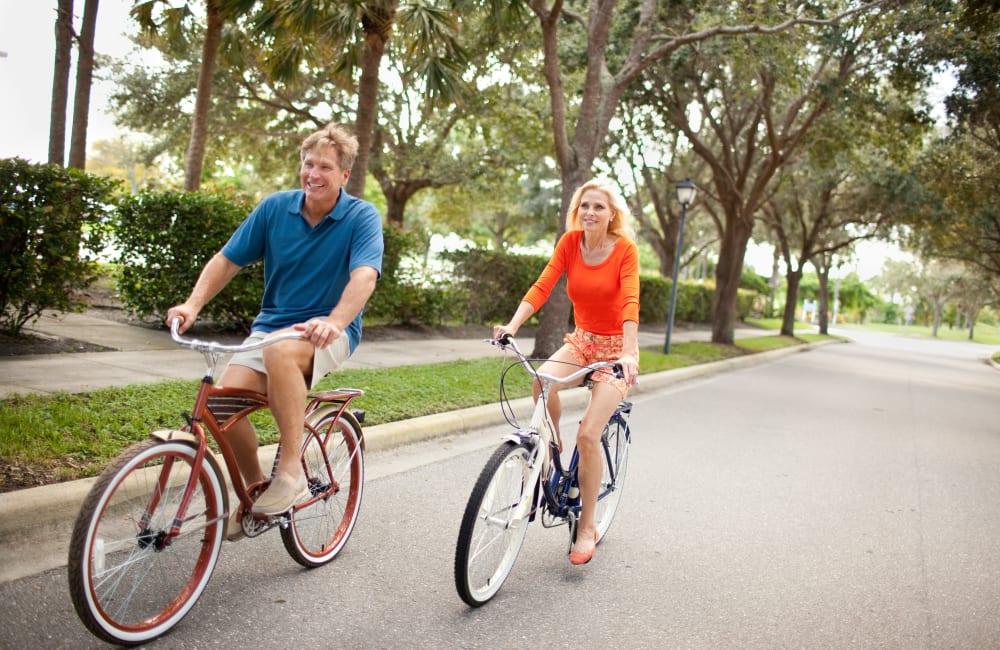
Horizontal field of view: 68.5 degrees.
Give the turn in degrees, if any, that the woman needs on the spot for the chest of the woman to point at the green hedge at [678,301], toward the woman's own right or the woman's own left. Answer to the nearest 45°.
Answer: approximately 135° to the woman's own right

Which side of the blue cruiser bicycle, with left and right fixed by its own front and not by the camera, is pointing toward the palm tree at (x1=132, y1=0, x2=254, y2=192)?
right

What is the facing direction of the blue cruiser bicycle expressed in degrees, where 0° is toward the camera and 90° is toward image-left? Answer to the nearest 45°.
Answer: approximately 45°

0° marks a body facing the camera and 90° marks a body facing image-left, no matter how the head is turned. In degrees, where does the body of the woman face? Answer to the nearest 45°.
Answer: approximately 45°

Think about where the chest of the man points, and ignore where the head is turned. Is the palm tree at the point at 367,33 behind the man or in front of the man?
behind

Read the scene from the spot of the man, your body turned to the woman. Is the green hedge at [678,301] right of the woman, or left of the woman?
left

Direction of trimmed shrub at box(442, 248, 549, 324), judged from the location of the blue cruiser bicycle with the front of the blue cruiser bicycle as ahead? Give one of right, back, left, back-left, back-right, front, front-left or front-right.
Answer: back-right

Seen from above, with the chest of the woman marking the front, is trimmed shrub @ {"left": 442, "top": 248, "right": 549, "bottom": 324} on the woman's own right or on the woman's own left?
on the woman's own right

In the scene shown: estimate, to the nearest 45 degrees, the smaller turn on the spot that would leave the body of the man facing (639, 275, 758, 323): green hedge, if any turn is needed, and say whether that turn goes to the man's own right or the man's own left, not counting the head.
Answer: approximately 180°

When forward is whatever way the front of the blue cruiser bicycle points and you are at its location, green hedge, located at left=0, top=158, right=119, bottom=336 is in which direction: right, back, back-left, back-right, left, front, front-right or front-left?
right

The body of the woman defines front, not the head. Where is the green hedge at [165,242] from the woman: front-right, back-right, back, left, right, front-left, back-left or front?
right
